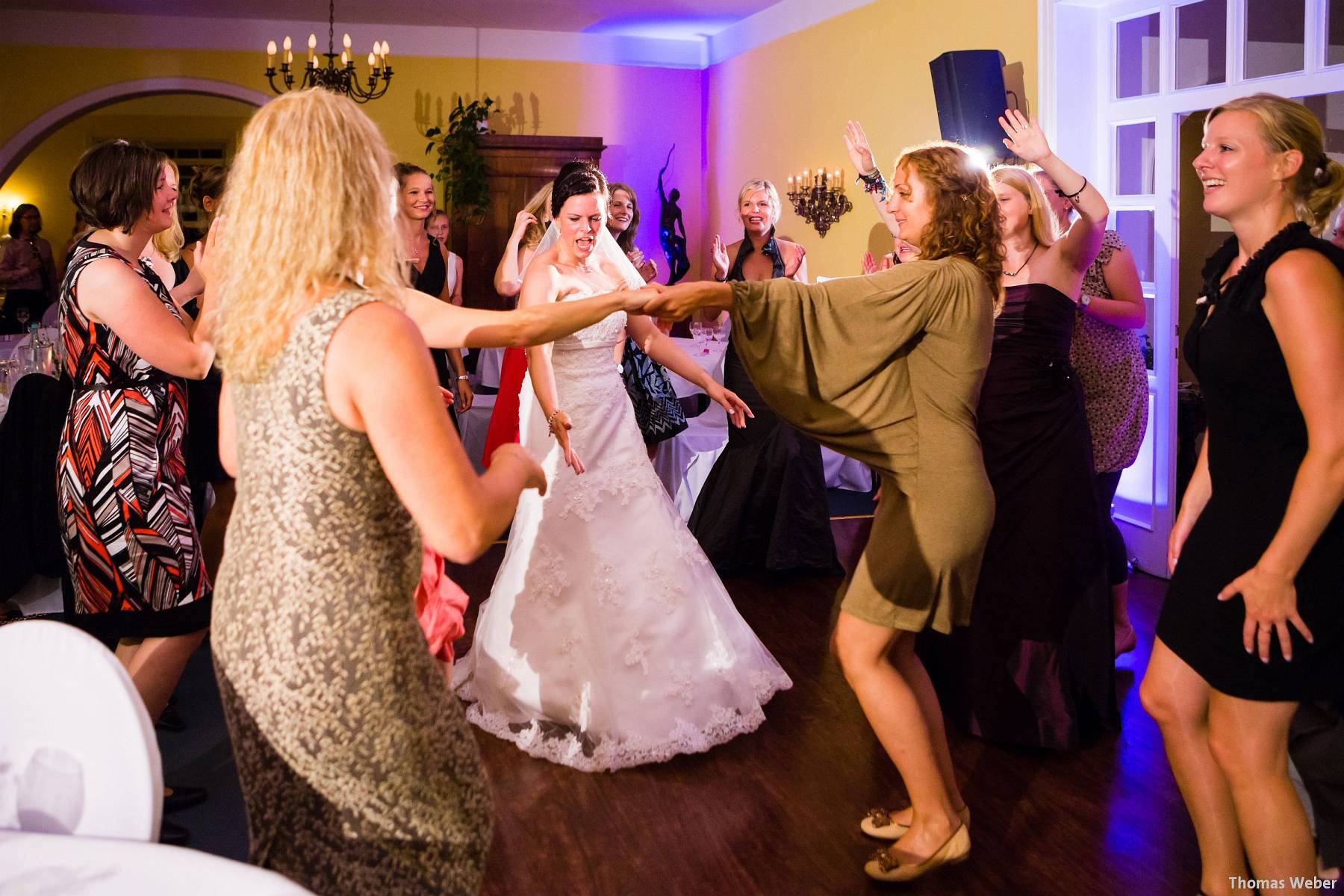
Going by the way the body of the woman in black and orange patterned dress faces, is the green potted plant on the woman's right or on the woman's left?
on the woman's left

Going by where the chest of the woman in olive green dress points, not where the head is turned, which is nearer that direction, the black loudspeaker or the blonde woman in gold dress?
the blonde woman in gold dress

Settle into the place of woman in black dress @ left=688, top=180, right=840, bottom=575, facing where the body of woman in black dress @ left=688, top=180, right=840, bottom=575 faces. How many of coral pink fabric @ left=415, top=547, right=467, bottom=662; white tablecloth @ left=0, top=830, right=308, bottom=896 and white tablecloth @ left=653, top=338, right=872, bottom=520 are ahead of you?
2

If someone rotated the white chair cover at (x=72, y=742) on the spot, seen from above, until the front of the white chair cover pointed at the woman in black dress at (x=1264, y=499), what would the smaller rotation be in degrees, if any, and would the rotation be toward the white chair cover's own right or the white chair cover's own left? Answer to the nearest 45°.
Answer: approximately 90° to the white chair cover's own left

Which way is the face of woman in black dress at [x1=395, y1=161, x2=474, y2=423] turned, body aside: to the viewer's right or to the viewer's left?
to the viewer's right

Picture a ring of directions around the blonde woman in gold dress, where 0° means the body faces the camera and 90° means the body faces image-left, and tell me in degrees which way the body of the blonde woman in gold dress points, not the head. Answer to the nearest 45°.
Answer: approximately 225°

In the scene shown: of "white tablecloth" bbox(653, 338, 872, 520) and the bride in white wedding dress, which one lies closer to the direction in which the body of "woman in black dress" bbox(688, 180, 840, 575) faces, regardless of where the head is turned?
the bride in white wedding dress

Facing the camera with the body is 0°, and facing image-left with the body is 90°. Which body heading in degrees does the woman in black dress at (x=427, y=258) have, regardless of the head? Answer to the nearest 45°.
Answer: approximately 0°
